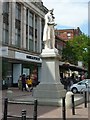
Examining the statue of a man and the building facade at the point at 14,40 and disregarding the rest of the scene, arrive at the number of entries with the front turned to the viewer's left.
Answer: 0

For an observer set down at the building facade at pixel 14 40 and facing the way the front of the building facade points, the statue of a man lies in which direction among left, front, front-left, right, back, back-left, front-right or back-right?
front-right

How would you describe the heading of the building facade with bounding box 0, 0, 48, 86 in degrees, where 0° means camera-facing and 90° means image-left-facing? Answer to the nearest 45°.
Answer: approximately 315°

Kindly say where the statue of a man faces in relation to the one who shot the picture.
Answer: facing the viewer and to the right of the viewer
